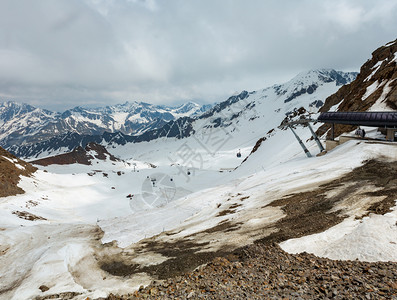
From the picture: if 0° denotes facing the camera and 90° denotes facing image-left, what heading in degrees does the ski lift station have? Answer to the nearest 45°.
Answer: approximately 90°
